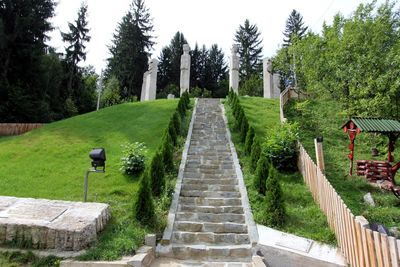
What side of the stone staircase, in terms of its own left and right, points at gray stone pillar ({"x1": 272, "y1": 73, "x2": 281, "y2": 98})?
back

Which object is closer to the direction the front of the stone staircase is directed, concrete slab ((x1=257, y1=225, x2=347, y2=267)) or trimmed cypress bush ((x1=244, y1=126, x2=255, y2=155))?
the concrete slab

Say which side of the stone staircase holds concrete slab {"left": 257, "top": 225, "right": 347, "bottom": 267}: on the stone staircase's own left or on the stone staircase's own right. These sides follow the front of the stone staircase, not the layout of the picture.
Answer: on the stone staircase's own left

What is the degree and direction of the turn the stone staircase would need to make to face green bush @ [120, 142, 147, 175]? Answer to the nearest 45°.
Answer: approximately 135° to its right

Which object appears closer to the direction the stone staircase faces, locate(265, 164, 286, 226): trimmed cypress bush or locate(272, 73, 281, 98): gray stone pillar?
the trimmed cypress bush

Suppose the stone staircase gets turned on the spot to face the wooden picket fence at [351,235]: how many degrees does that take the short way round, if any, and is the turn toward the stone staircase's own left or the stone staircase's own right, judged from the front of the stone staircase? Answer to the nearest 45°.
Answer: approximately 45° to the stone staircase's own left

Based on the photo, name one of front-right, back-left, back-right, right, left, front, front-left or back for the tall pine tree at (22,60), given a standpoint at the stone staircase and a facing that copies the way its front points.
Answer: back-right

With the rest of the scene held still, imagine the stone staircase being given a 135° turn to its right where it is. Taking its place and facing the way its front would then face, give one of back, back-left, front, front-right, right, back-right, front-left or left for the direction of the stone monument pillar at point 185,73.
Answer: front-right

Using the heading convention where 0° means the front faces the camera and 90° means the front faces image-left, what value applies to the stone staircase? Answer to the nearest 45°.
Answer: approximately 0°

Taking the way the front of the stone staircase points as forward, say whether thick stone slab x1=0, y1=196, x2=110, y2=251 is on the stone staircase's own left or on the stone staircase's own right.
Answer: on the stone staircase's own right

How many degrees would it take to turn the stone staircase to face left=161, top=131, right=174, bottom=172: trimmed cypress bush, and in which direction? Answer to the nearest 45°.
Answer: approximately 135° to its right

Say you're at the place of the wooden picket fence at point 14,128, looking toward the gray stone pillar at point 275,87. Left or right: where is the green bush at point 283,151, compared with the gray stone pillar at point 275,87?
right

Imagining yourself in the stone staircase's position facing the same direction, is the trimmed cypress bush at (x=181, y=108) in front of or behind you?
behind
